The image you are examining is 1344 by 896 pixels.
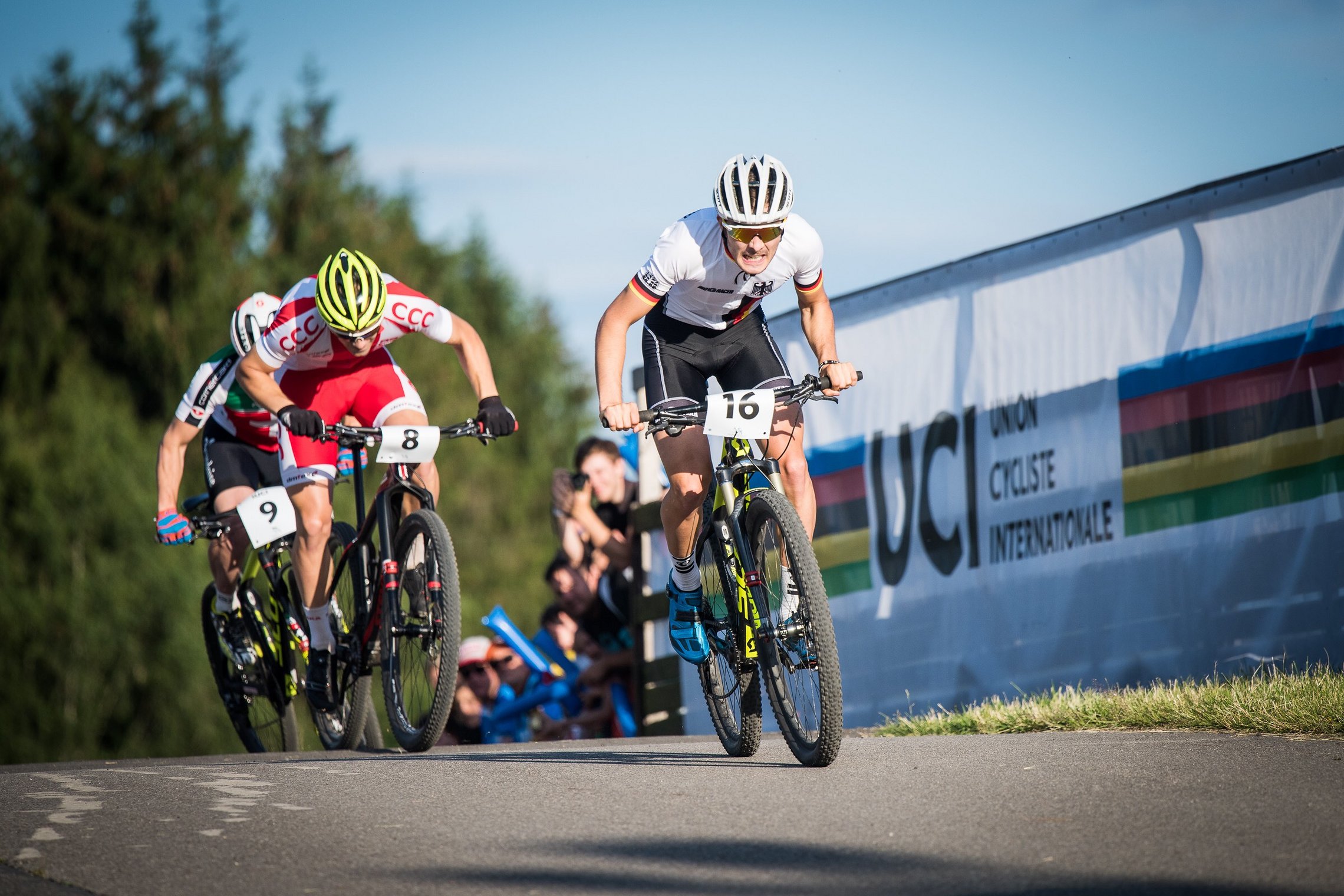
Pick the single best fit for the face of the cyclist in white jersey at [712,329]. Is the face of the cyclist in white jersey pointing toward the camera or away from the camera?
toward the camera

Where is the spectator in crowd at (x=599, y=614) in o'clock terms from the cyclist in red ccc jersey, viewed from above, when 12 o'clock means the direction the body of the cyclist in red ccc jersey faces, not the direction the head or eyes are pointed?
The spectator in crowd is roughly at 7 o'clock from the cyclist in red ccc jersey.

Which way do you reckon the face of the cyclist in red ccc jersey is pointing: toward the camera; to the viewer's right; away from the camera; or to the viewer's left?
toward the camera

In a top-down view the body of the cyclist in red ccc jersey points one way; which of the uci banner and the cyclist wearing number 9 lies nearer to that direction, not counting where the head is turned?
the uci banner

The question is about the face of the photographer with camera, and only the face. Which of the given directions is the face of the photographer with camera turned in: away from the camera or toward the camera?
toward the camera

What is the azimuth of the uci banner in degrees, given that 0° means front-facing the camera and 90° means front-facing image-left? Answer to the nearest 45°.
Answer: approximately 45°

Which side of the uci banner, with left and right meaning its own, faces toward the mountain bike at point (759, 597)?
front

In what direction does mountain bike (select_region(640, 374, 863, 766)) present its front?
toward the camera

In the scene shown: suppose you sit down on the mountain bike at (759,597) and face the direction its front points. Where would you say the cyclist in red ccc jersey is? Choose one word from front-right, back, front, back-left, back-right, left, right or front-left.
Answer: back-right

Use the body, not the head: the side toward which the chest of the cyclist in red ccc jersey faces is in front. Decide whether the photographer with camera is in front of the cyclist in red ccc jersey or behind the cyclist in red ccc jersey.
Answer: behind

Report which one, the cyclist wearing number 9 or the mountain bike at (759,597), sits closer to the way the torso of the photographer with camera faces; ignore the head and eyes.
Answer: the cyclist wearing number 9

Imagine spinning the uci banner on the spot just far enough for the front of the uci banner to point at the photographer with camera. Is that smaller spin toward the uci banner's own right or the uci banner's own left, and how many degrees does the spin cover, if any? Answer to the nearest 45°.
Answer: approximately 90° to the uci banner's own right

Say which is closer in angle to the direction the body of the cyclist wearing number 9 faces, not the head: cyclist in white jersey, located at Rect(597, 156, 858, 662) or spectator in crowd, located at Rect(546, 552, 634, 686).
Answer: the cyclist in white jersey

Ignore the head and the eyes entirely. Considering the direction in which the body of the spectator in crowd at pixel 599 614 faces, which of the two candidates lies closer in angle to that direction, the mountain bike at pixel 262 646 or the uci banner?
the mountain bike

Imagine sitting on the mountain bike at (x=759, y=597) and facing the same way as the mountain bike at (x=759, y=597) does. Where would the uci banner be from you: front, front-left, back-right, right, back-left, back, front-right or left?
back-left

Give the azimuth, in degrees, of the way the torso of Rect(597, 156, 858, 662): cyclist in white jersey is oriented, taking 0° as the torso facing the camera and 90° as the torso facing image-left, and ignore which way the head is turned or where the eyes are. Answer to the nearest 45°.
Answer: approximately 0°

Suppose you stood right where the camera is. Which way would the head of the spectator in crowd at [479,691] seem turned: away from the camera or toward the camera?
toward the camera

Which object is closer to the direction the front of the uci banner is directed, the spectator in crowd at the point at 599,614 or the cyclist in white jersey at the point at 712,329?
the cyclist in white jersey

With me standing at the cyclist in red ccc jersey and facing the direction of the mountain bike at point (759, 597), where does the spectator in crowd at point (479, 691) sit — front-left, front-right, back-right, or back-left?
back-left

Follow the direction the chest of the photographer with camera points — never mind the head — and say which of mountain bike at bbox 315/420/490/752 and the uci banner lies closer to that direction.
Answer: the mountain bike

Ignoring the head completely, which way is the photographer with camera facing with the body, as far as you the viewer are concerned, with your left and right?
facing the viewer and to the left of the viewer

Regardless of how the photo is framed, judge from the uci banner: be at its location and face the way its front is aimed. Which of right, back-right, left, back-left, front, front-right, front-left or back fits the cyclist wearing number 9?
front-right
